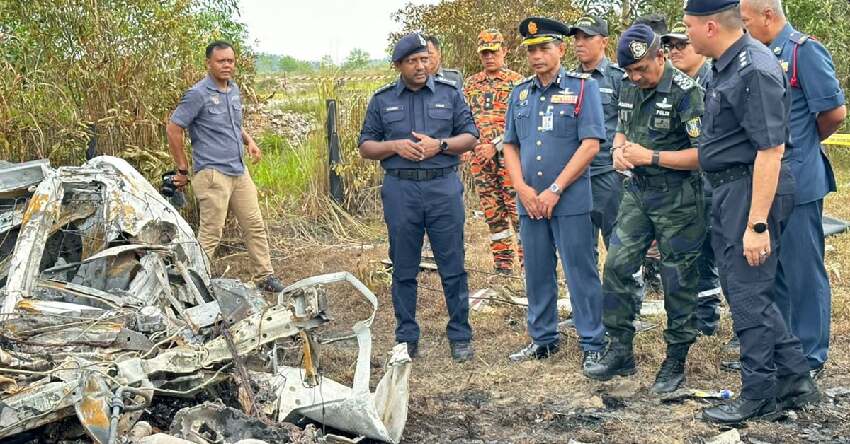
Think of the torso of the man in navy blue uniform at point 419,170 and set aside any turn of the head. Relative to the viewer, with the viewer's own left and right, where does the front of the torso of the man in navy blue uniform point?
facing the viewer

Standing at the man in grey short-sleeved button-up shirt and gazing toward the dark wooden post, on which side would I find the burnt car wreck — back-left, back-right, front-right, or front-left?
back-right

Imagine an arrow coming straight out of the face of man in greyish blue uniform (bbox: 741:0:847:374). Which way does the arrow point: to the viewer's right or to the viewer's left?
to the viewer's left

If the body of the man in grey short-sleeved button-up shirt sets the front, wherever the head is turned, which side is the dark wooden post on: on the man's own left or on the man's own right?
on the man's own left

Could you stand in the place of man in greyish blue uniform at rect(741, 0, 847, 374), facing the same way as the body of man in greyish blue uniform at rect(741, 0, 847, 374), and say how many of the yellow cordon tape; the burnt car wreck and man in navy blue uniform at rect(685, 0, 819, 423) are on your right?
1

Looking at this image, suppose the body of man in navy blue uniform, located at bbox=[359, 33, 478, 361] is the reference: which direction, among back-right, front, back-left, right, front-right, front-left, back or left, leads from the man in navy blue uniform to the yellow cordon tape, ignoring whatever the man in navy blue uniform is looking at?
back-left

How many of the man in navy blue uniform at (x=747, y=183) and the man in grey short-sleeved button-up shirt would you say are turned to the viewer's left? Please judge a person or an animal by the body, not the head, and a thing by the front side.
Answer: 1

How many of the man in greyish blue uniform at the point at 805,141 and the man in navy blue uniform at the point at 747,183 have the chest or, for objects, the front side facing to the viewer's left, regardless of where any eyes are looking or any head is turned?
2

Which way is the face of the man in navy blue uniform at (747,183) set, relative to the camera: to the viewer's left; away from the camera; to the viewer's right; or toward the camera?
to the viewer's left

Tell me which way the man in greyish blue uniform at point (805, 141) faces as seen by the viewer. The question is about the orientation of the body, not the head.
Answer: to the viewer's left

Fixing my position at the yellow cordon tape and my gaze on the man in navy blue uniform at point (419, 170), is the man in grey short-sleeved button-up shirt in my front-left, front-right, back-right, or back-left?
front-right

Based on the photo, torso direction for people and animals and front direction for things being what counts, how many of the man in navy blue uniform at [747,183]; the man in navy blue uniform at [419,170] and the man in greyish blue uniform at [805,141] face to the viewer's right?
0

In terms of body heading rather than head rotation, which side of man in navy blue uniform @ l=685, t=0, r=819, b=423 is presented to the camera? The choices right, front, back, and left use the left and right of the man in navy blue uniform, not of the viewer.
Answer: left
